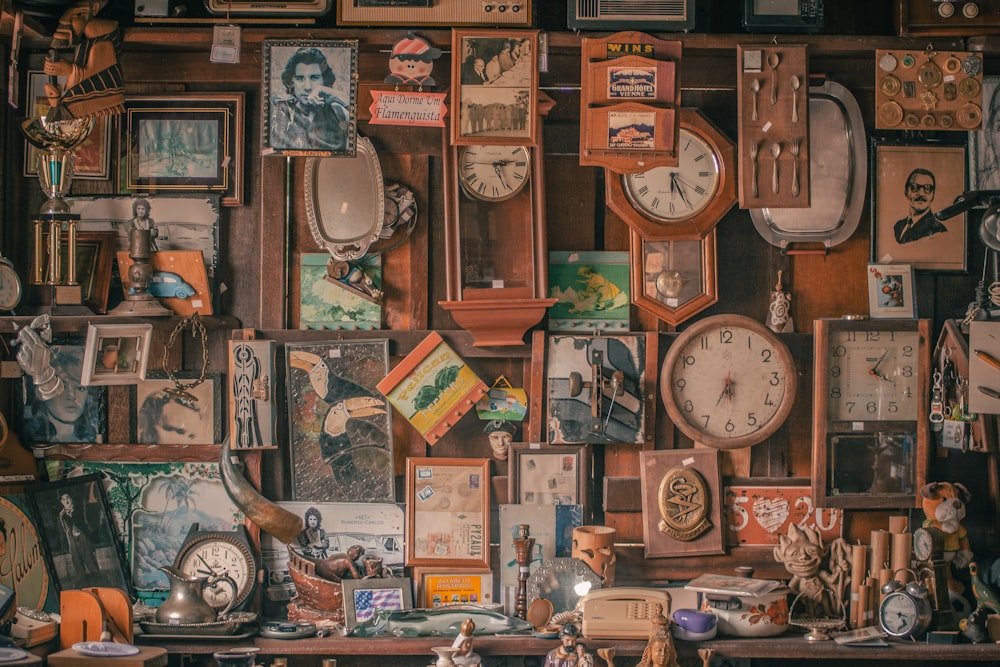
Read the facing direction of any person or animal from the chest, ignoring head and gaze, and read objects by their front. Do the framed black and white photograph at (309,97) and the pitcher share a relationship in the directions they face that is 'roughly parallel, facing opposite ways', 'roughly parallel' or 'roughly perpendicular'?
roughly perpendicular

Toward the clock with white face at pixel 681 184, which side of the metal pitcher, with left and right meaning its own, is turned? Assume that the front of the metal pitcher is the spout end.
back

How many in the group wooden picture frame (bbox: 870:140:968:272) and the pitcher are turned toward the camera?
1

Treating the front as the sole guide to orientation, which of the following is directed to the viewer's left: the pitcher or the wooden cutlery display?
the pitcher

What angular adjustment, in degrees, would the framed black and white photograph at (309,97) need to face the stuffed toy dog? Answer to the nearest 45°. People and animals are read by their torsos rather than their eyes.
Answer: approximately 90° to its left

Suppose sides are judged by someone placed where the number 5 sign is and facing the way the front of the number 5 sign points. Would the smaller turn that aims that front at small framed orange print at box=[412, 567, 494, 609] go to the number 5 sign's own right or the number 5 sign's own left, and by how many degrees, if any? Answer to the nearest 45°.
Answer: approximately 90° to the number 5 sign's own right

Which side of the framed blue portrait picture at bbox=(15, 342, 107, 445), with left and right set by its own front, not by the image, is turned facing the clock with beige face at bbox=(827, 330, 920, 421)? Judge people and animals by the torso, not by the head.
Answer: left

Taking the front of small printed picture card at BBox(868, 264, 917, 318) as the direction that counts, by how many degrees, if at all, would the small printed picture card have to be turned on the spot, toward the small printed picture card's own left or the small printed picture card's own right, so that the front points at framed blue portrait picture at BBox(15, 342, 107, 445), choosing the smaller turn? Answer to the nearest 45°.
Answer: approximately 90° to the small printed picture card's own right
